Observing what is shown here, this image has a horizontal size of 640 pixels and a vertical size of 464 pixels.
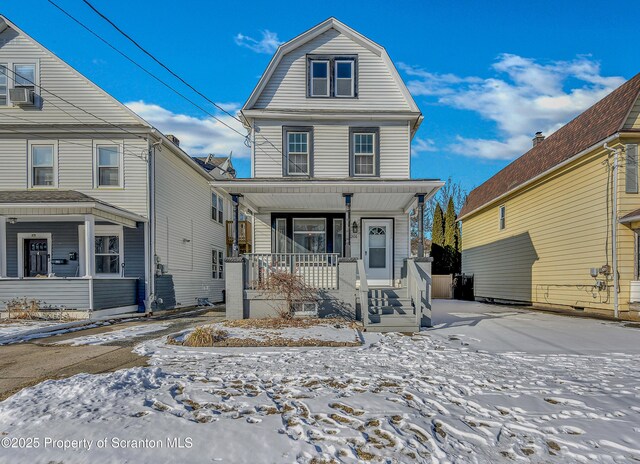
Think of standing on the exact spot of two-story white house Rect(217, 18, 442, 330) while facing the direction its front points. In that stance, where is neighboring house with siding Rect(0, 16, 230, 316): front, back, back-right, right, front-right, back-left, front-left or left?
right

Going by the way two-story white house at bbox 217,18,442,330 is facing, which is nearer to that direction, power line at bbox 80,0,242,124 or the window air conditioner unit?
the power line

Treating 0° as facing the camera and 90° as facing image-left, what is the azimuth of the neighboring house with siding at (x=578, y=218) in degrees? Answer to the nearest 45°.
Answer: approximately 315°

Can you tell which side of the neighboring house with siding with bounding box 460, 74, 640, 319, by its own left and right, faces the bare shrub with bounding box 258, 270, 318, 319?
right

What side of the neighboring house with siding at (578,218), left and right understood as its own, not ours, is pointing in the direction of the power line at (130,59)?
right

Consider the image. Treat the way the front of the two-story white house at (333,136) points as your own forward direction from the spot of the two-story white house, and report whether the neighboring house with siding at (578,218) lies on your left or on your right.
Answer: on your left

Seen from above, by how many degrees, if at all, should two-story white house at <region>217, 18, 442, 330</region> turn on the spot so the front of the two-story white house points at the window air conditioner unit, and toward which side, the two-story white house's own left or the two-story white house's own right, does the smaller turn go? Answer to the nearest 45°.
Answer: approximately 90° to the two-story white house's own right

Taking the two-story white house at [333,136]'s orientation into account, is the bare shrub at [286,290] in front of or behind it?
in front
